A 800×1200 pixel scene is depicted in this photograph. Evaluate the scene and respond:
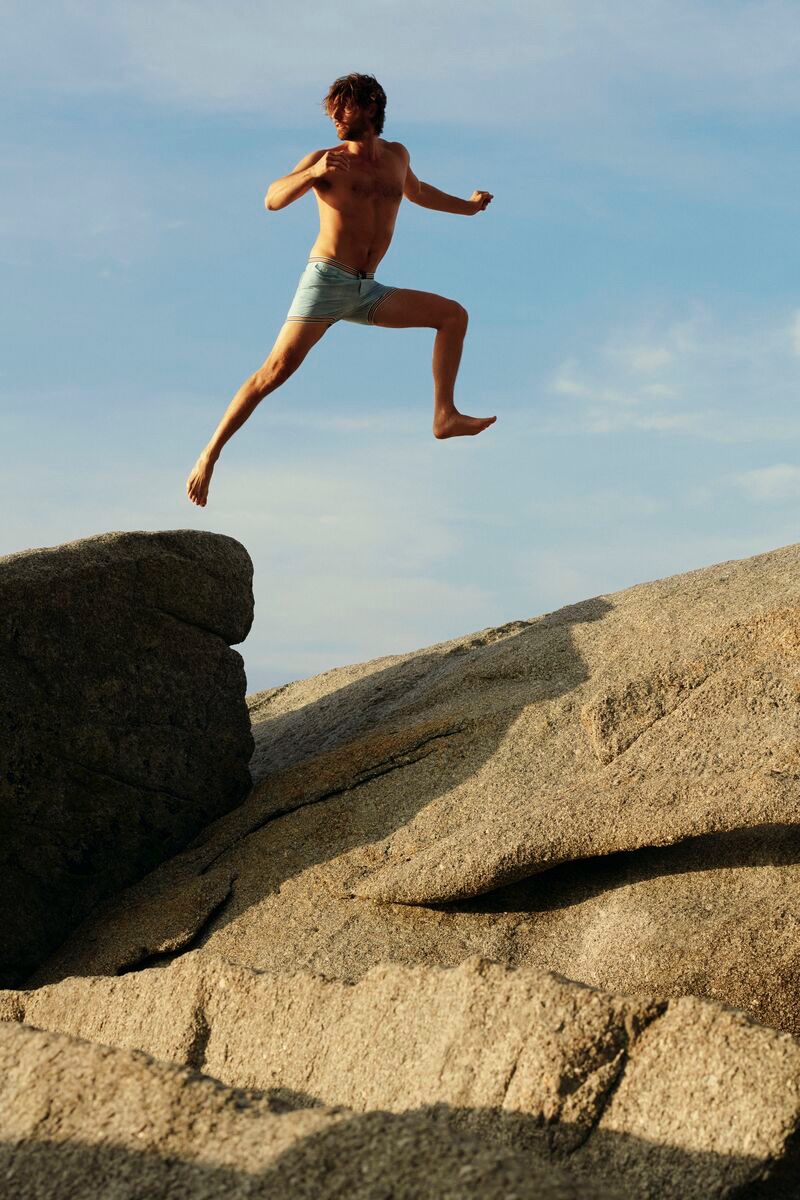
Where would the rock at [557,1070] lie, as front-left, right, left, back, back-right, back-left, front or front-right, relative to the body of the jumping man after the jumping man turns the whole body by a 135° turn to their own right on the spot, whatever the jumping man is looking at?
left

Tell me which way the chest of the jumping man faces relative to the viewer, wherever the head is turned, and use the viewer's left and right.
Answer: facing the viewer and to the right of the viewer
